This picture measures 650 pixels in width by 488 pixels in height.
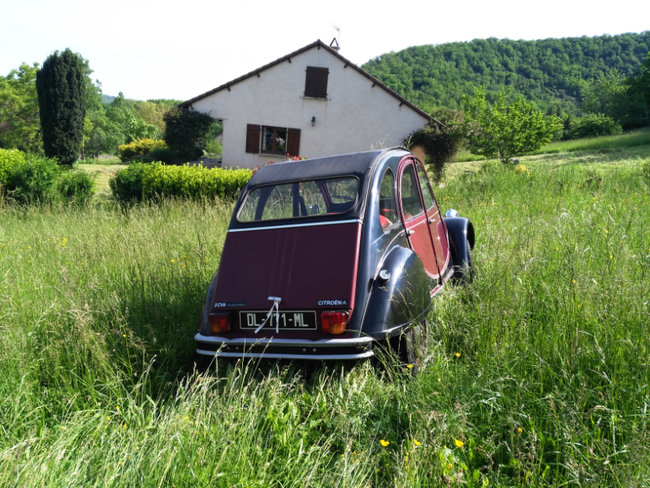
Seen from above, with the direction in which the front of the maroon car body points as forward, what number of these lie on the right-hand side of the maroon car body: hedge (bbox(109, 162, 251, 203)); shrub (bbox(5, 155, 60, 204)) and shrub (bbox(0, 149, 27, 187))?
0

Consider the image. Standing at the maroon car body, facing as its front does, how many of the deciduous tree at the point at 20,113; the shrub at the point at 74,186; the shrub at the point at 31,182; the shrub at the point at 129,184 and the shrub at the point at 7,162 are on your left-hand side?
5

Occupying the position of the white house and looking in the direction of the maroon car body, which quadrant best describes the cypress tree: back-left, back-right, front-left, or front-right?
back-right

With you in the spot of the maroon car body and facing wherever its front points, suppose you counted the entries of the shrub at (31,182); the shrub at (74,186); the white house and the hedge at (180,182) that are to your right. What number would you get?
0

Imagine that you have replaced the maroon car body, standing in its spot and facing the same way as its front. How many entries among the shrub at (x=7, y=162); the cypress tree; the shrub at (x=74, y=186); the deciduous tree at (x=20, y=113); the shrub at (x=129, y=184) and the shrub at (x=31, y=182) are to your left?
6

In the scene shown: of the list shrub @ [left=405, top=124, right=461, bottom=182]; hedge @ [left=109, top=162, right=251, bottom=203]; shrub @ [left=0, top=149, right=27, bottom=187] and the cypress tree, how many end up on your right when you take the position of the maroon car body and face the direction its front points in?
0

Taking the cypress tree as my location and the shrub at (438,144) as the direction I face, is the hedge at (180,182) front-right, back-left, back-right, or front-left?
front-right

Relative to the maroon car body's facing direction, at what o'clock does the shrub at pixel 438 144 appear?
The shrub is roughly at 11 o'clock from the maroon car body.

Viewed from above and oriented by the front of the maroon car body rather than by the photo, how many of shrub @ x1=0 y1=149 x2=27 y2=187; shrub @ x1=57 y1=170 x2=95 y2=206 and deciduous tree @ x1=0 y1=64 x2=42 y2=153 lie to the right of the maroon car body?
0

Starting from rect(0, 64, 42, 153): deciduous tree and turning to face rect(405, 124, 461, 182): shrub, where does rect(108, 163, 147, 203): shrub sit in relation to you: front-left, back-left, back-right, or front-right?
front-right

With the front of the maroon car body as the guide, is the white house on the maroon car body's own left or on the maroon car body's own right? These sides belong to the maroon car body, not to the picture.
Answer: on the maroon car body's own left

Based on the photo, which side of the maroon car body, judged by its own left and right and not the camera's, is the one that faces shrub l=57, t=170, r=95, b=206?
left

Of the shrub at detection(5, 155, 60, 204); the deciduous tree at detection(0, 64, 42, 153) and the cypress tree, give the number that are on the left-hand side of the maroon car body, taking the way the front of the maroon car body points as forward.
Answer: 3

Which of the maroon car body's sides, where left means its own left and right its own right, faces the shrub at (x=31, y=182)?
left

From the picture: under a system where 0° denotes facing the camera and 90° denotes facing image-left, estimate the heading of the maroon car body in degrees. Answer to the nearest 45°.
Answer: approximately 225°

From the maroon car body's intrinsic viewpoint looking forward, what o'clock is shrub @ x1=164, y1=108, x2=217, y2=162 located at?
The shrub is roughly at 10 o'clock from the maroon car body.

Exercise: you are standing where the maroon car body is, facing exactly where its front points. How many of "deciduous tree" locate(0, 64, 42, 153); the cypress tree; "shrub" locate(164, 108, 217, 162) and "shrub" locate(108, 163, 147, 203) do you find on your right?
0

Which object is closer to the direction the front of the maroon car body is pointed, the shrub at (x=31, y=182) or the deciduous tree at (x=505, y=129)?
the deciduous tree
